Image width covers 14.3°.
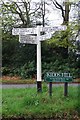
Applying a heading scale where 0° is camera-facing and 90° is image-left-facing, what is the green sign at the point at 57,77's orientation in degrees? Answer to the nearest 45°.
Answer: approximately 0°
